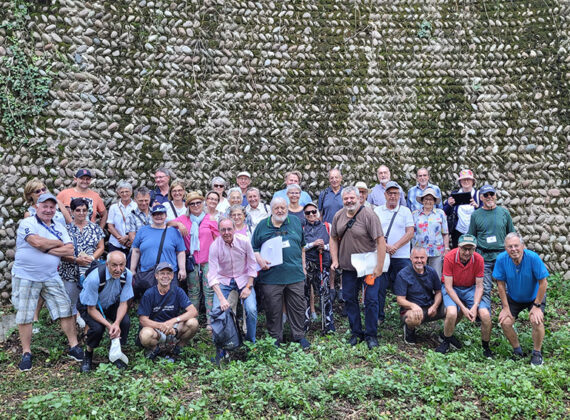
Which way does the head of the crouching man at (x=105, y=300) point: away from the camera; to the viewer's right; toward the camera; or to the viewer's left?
toward the camera

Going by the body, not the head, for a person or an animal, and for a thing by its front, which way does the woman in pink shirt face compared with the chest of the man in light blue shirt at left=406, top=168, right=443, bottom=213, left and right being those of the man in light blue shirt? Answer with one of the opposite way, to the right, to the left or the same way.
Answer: the same way

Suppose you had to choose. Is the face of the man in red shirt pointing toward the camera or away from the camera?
toward the camera

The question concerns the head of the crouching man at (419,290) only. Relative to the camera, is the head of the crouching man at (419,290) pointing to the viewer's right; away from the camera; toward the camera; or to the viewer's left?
toward the camera

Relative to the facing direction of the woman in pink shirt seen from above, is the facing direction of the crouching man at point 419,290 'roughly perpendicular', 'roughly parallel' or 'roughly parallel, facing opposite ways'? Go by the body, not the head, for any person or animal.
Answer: roughly parallel

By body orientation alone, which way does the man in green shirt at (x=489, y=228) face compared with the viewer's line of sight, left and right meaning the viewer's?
facing the viewer

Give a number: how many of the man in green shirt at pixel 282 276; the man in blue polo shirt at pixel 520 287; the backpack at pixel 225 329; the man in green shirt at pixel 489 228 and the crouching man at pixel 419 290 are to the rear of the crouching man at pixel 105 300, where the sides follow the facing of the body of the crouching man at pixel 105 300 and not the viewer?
0

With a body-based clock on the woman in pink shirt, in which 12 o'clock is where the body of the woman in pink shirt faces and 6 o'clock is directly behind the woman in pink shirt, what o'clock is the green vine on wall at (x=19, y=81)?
The green vine on wall is roughly at 4 o'clock from the woman in pink shirt.

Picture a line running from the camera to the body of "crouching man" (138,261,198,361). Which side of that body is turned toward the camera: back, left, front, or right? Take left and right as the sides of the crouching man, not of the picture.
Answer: front

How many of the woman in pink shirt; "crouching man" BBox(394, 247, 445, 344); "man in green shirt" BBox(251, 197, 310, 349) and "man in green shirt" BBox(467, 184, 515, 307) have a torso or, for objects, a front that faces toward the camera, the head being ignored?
4

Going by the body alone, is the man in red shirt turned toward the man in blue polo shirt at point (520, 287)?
no

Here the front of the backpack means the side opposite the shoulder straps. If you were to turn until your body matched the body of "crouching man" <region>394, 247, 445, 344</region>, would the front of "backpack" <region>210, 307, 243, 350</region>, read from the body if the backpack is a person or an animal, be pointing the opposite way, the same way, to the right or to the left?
the same way

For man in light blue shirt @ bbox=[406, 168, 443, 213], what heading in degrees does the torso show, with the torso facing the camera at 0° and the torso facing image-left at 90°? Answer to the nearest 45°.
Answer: approximately 0°

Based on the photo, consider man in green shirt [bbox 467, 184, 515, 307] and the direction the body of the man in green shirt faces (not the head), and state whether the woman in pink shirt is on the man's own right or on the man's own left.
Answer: on the man's own right

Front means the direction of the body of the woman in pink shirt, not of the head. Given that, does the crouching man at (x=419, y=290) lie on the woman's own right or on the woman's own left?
on the woman's own left

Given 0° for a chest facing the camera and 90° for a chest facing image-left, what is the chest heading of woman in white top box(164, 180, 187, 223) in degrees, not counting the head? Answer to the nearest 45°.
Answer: approximately 0°

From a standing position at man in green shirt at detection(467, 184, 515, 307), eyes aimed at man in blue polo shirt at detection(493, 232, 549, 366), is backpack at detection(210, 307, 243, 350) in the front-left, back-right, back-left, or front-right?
front-right

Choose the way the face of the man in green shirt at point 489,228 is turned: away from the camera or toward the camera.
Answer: toward the camera

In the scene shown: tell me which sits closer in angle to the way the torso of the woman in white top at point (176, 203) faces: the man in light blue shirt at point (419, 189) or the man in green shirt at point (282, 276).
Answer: the man in green shirt
